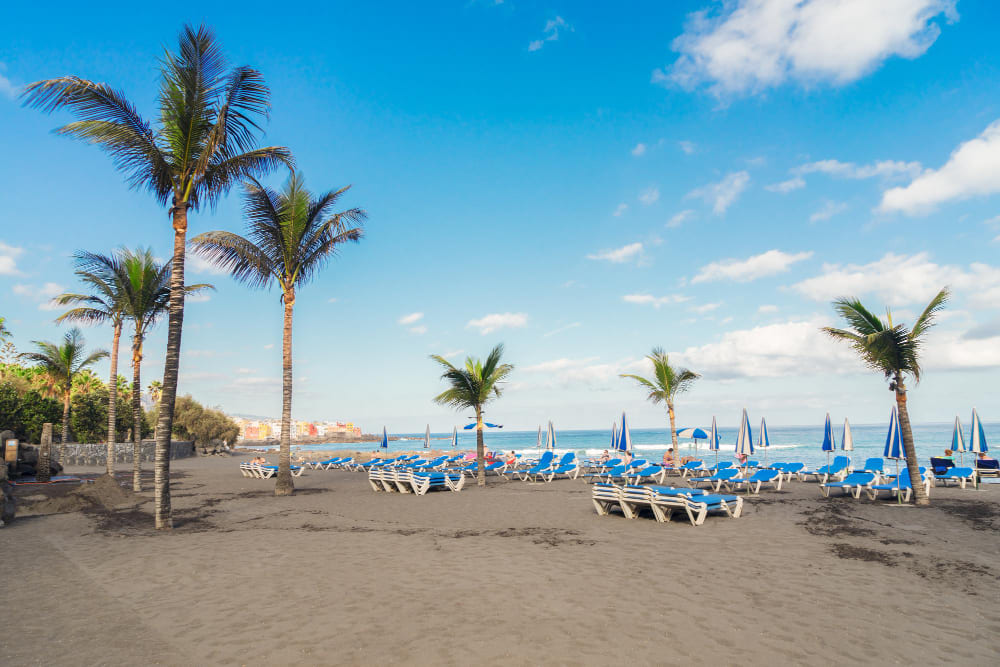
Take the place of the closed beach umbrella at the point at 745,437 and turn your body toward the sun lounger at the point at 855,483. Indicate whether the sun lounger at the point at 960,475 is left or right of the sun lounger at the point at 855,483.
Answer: left

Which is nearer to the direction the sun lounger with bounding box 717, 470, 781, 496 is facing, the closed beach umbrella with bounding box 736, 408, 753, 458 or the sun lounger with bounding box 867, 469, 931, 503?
the closed beach umbrella

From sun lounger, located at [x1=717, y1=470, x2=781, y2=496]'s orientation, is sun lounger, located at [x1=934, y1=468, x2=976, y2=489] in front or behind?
behind

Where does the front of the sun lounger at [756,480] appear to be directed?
to the viewer's left

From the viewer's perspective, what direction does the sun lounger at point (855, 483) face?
to the viewer's left
